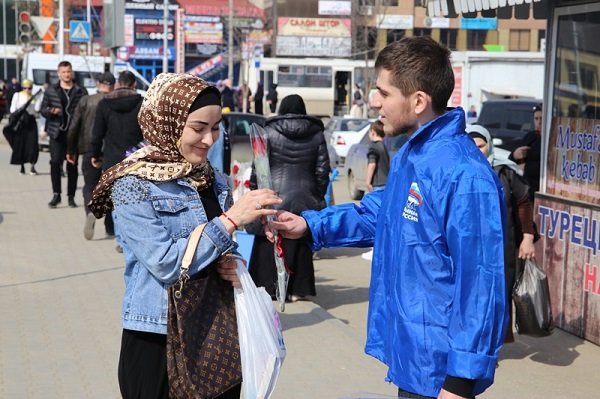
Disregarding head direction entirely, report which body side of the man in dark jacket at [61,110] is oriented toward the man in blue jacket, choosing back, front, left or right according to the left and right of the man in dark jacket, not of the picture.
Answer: front

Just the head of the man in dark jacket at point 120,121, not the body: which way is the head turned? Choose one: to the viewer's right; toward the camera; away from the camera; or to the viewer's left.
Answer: away from the camera

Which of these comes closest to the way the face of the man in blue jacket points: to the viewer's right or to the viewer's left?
to the viewer's left

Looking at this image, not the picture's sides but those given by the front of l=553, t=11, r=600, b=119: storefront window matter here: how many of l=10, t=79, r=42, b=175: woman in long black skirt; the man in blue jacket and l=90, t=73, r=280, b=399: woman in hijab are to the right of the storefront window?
1

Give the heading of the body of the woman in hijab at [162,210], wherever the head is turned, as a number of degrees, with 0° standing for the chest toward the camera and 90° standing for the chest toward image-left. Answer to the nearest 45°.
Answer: approximately 315°

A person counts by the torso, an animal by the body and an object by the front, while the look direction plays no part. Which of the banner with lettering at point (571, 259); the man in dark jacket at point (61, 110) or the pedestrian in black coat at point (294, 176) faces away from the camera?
the pedestrian in black coat

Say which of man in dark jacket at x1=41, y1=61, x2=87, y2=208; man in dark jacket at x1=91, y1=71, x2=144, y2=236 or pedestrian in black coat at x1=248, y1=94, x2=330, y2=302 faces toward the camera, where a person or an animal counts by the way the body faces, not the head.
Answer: man in dark jacket at x1=41, y1=61, x2=87, y2=208

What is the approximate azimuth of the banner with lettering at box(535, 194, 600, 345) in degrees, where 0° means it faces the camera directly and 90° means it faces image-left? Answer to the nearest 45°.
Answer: approximately 45°

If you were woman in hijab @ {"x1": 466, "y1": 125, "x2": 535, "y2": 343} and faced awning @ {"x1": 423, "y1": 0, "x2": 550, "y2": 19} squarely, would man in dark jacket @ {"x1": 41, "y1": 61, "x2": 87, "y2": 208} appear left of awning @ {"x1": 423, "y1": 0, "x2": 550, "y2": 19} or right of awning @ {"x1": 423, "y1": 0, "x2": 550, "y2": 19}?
left

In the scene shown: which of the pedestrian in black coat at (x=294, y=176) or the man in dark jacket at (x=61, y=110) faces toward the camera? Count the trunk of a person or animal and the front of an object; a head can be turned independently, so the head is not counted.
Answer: the man in dark jacket

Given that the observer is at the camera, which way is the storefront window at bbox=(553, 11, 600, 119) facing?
facing the viewer and to the left of the viewer

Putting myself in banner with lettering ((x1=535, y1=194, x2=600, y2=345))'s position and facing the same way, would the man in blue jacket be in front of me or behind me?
in front

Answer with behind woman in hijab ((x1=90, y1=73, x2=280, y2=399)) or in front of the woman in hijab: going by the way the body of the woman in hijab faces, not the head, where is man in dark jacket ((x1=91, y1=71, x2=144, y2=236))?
behind

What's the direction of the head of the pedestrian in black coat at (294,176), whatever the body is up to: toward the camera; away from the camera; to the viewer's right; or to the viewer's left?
away from the camera

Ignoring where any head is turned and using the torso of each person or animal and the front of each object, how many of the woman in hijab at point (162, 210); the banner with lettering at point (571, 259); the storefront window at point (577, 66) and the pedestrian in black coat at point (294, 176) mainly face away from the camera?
1

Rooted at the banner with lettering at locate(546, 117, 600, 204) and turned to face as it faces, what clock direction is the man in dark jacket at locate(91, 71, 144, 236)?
The man in dark jacket is roughly at 2 o'clock from the banner with lettering.

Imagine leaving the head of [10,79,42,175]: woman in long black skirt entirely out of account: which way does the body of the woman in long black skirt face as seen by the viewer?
toward the camera

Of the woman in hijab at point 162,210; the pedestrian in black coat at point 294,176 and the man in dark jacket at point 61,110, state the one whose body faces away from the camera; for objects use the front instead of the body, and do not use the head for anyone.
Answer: the pedestrian in black coat

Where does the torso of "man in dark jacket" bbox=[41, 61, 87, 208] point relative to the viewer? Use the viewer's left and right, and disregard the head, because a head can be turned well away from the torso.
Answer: facing the viewer
